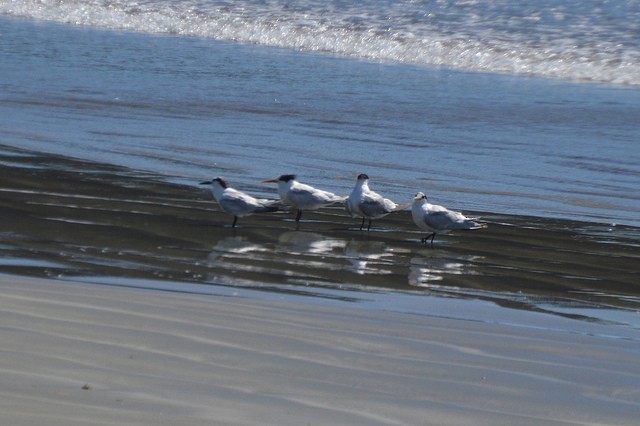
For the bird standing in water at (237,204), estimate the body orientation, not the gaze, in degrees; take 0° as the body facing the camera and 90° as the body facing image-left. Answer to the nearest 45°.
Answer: approximately 90°

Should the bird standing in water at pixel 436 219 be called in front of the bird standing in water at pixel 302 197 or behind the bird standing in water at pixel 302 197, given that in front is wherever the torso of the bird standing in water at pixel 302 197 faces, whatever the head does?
behind

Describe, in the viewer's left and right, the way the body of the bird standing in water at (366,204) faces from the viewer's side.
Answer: facing the viewer and to the left of the viewer

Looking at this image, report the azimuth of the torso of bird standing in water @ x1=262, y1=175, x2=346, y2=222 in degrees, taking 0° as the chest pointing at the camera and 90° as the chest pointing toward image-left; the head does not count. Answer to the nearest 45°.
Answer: approximately 90°

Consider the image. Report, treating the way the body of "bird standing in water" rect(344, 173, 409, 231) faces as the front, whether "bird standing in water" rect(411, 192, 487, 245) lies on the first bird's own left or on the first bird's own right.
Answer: on the first bird's own left

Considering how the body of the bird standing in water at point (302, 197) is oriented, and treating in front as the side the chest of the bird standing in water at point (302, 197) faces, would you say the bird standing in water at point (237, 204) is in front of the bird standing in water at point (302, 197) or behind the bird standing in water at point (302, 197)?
in front

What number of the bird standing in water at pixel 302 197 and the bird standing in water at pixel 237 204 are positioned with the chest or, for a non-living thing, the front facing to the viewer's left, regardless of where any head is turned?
2

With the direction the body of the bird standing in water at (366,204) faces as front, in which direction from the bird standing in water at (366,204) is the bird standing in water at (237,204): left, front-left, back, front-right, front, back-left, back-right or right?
front-right

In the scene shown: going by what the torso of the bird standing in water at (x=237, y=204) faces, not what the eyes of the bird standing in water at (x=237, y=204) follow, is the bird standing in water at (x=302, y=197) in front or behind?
behind
